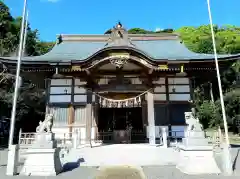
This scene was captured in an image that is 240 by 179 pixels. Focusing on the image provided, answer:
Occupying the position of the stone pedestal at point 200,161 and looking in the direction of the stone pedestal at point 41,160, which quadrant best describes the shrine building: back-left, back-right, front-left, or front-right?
front-right

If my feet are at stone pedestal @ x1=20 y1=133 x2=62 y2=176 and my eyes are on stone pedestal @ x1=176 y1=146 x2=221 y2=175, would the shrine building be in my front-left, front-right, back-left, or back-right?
front-left

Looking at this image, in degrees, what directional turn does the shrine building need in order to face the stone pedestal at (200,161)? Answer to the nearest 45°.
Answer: approximately 45° to its left

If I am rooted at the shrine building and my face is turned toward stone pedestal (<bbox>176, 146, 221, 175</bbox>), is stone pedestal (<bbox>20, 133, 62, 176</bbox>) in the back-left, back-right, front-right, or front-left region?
front-right

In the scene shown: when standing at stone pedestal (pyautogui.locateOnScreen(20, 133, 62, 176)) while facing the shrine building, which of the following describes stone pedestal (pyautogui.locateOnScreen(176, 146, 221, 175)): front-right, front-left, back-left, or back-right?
front-right

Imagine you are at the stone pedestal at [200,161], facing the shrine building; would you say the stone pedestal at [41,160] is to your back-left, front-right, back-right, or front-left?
front-left

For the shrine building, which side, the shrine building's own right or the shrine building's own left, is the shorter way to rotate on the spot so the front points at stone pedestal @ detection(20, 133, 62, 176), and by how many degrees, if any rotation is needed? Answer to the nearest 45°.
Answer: approximately 45° to the shrine building's own right

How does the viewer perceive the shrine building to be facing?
facing the viewer
